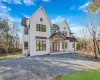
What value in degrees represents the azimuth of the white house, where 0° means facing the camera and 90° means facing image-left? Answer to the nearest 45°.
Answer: approximately 315°
